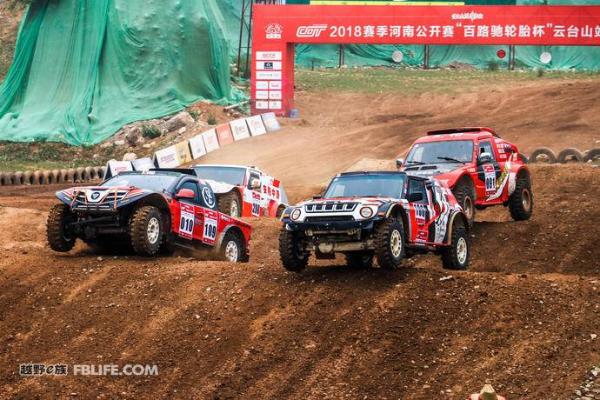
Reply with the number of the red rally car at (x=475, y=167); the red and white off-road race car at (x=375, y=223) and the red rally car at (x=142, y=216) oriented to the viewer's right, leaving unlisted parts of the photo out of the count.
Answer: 0

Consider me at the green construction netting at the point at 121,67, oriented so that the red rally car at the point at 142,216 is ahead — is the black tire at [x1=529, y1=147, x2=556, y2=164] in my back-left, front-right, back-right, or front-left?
front-left

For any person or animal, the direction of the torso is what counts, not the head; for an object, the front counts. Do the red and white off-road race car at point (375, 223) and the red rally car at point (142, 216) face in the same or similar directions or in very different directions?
same or similar directions

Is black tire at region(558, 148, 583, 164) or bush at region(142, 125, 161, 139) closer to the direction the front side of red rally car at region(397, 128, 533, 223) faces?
the bush

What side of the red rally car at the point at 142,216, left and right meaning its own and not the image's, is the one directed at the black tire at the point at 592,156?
back

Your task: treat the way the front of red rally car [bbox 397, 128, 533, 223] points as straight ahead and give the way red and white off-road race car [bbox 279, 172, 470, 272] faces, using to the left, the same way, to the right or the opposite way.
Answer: the same way

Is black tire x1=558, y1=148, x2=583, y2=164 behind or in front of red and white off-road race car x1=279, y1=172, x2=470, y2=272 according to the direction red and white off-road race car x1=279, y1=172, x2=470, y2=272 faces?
behind

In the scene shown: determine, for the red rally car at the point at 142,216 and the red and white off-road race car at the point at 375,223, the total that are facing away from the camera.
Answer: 0

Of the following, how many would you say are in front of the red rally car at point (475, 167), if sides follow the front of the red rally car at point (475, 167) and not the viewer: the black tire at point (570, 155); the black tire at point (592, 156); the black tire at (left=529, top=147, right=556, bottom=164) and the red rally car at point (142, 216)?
1

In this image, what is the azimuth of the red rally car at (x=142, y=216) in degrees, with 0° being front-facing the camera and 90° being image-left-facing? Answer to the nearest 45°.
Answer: approximately 45°

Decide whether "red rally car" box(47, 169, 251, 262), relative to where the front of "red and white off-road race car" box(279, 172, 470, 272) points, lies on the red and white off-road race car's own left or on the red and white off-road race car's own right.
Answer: on the red and white off-road race car's own right

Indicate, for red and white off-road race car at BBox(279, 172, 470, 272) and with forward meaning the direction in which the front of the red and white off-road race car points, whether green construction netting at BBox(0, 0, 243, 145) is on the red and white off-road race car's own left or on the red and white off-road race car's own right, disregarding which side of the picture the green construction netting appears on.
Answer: on the red and white off-road race car's own right

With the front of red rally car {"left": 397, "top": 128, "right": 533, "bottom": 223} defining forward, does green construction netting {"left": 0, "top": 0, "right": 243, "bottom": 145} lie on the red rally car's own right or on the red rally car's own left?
on the red rally car's own right

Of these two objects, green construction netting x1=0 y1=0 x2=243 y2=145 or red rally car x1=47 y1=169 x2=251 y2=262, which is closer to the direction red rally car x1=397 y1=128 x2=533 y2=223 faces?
the red rally car
